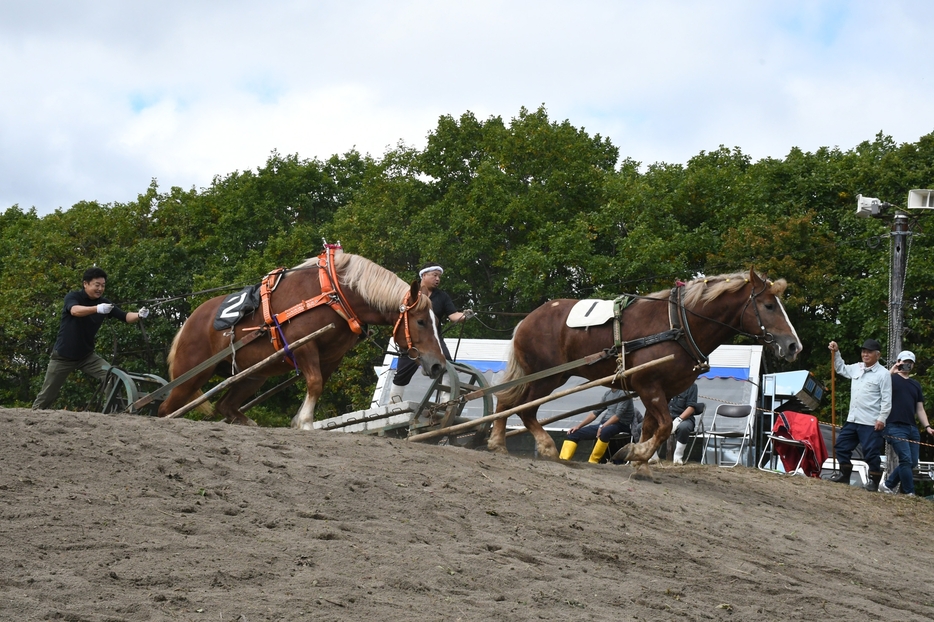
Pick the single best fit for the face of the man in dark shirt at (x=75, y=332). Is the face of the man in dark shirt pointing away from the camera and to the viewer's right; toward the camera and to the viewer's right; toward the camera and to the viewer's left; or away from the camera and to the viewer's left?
toward the camera and to the viewer's right

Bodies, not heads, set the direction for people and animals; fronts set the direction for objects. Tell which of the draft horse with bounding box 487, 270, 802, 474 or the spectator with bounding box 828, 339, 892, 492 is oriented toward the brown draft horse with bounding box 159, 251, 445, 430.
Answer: the spectator

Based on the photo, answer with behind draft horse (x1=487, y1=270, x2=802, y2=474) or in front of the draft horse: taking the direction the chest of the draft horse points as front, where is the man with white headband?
behind

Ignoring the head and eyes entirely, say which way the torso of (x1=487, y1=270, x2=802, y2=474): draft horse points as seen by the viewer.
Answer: to the viewer's right

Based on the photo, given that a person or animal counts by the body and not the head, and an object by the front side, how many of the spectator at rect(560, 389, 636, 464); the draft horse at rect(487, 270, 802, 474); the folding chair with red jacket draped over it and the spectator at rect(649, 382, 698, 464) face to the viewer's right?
1

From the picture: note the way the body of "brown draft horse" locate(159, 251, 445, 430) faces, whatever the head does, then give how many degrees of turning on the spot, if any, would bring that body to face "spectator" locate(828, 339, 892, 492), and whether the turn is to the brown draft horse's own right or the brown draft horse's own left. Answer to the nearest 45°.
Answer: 0° — it already faces them

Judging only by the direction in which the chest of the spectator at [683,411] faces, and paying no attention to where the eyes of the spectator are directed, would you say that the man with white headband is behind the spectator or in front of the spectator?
in front

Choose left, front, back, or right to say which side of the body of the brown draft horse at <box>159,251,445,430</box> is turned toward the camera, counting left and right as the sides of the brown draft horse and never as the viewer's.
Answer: right

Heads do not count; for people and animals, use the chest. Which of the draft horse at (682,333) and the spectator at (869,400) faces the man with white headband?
the spectator

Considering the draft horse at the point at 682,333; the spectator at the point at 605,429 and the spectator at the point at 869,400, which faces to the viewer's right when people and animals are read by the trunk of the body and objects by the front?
the draft horse

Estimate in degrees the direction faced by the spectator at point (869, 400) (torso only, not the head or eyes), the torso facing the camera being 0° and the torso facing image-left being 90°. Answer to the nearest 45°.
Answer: approximately 45°
